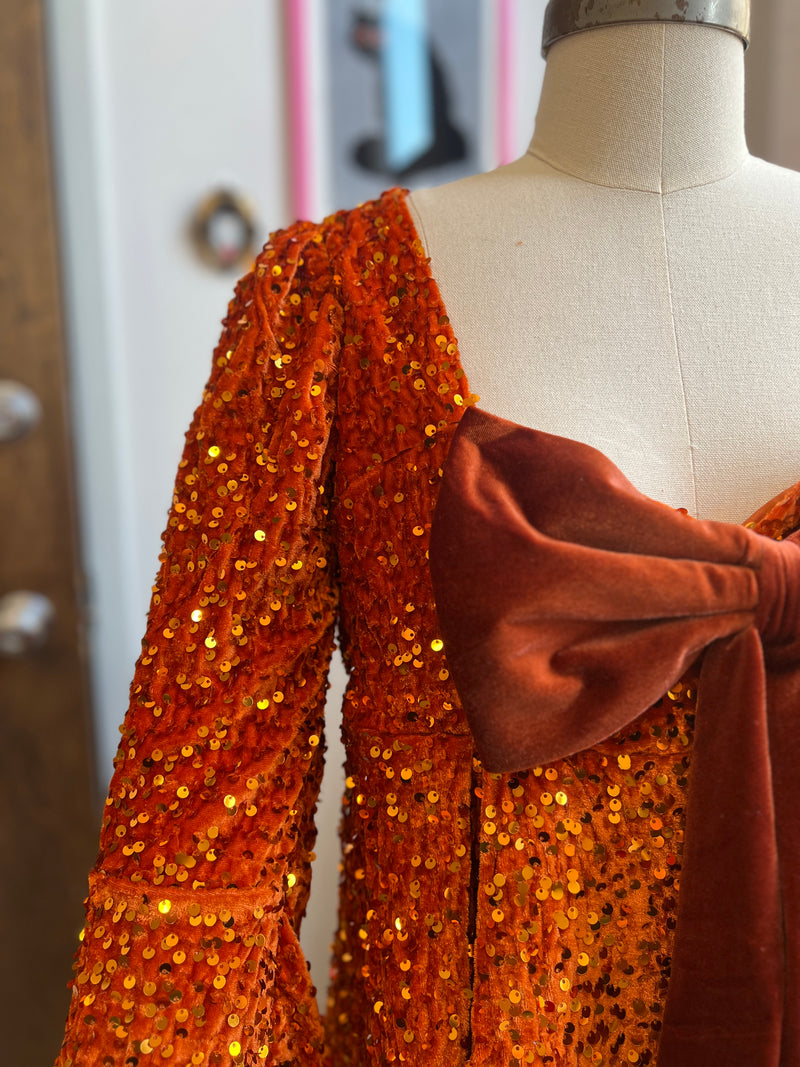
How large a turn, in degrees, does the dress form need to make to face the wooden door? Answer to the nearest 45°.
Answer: approximately 135° to its right

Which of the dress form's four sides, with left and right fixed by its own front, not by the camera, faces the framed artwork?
back

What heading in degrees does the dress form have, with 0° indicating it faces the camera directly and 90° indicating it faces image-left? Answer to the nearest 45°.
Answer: approximately 0°
